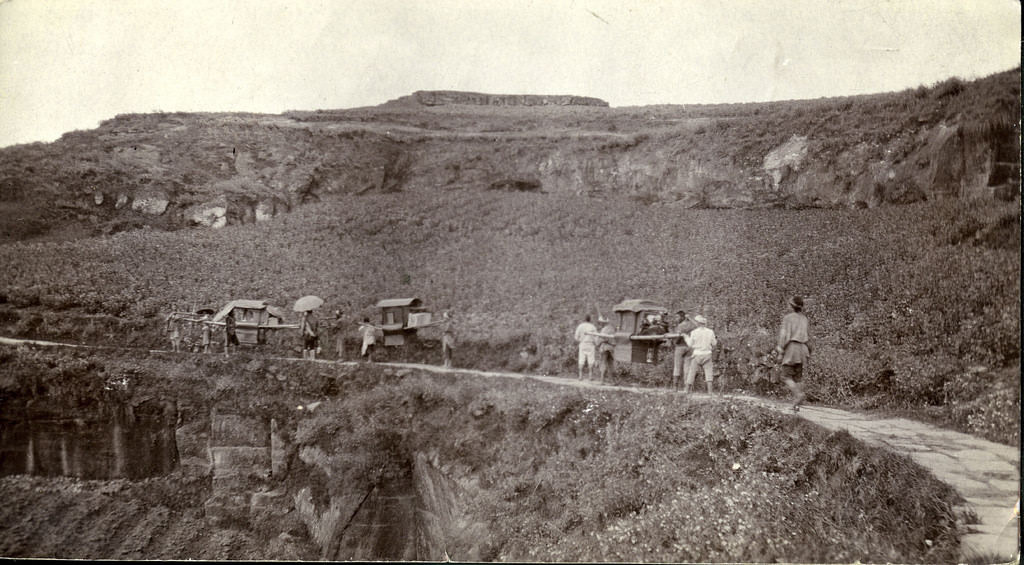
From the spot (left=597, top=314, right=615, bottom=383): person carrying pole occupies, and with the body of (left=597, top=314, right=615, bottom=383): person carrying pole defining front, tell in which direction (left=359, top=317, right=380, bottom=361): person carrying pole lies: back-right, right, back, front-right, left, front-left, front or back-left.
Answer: front

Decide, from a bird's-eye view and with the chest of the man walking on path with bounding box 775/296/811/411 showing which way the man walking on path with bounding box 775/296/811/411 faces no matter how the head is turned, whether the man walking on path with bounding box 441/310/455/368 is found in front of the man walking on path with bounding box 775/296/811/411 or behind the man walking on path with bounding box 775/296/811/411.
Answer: in front

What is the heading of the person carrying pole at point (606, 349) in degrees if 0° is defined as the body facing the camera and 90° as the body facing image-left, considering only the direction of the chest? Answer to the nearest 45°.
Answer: approximately 90°

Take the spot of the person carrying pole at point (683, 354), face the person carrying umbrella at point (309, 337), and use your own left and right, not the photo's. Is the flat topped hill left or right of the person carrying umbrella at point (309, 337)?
right

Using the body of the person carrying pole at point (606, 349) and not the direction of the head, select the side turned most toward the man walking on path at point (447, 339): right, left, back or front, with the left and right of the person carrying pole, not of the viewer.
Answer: front

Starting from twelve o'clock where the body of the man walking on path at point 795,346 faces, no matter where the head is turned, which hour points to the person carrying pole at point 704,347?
The person carrying pole is roughly at 11 o'clock from the man walking on path.

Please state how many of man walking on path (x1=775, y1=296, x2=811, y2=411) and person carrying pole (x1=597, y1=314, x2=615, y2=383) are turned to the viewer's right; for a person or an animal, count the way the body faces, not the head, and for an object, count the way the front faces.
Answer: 0
